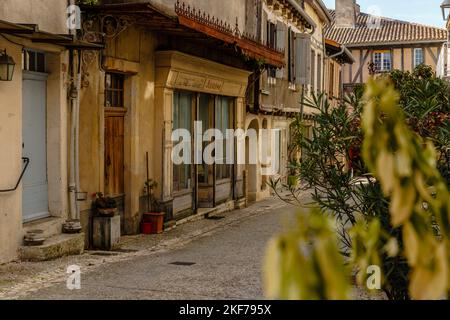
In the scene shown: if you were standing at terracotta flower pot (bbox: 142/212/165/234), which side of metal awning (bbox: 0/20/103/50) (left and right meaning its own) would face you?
left

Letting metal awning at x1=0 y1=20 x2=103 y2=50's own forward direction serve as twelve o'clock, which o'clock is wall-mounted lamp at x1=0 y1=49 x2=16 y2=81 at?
The wall-mounted lamp is roughly at 3 o'clock from the metal awning.

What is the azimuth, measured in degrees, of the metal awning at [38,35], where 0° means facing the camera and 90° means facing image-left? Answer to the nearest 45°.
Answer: approximately 315°

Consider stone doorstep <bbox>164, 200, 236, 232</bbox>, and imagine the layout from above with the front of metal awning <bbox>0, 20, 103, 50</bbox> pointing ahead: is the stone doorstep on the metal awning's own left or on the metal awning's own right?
on the metal awning's own left

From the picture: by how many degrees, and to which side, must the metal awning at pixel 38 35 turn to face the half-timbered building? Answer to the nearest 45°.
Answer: approximately 90° to its left
